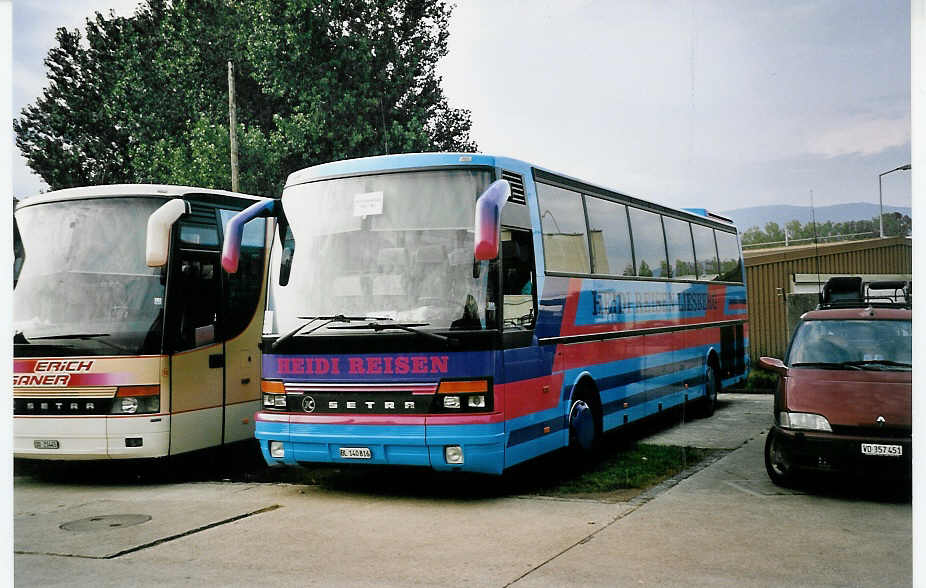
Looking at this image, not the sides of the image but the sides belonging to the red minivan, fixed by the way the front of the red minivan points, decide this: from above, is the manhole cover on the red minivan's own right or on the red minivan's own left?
on the red minivan's own right

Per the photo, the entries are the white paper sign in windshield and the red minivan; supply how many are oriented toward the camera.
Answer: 2

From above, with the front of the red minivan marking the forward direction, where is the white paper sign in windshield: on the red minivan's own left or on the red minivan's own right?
on the red minivan's own right

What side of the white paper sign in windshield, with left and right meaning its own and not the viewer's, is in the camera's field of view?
front

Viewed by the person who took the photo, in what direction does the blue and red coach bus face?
facing the viewer and to the left of the viewer

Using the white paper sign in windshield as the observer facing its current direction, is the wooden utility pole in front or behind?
behind

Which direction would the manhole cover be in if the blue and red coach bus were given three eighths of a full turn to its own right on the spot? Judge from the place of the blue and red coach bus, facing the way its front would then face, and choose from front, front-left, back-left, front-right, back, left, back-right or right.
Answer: left

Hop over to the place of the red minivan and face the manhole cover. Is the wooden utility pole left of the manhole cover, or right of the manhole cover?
right

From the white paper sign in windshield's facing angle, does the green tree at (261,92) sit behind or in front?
behind

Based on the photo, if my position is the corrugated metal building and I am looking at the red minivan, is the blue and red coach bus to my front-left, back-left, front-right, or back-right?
front-right

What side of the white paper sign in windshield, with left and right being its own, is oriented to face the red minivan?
left

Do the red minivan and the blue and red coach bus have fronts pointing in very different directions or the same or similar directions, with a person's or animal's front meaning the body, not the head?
same or similar directions
